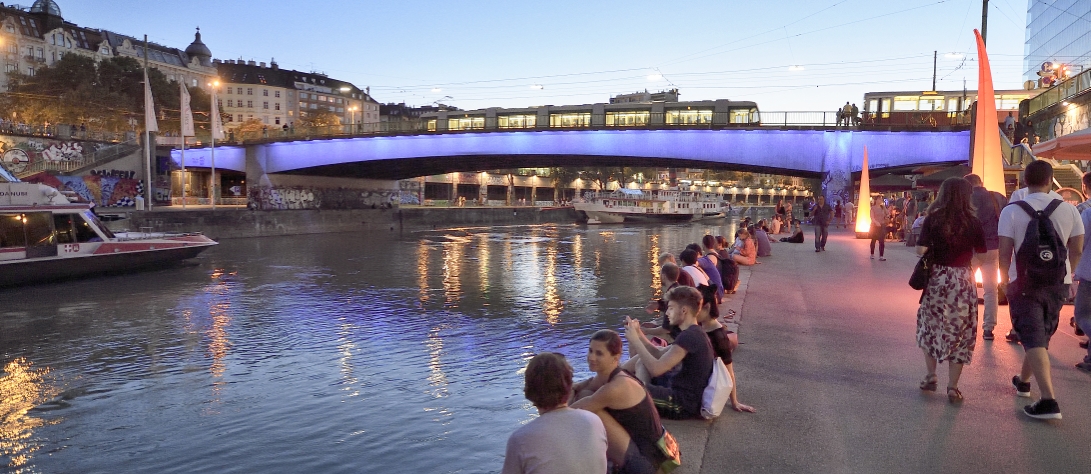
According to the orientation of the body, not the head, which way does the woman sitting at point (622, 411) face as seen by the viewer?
to the viewer's left

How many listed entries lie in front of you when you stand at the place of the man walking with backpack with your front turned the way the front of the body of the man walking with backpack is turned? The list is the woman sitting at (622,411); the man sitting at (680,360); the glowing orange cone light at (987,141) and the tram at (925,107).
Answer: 2

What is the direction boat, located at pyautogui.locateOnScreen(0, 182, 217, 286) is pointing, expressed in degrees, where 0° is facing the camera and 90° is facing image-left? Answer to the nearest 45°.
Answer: approximately 270°

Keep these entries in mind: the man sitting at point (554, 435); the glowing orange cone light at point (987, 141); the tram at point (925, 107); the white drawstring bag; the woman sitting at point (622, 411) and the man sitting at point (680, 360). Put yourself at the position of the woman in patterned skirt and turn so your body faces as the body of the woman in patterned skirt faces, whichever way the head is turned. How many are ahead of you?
2

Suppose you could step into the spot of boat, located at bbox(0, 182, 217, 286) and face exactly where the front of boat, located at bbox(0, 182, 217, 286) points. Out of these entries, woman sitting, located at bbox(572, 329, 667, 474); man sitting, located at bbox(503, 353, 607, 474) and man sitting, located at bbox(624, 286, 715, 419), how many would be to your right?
3

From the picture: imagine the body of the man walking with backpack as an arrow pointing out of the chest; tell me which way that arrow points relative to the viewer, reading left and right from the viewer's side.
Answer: facing away from the viewer

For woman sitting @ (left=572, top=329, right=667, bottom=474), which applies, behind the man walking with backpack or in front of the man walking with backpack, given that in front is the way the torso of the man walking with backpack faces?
behind

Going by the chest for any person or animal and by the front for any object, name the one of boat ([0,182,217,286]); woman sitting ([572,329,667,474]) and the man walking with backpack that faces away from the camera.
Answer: the man walking with backpack

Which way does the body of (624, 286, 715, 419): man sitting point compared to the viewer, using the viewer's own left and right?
facing to the left of the viewer

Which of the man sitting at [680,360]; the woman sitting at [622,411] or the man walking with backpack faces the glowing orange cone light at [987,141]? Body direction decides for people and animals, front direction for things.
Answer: the man walking with backpack

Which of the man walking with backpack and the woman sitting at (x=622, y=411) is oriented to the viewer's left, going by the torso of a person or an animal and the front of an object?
the woman sitting

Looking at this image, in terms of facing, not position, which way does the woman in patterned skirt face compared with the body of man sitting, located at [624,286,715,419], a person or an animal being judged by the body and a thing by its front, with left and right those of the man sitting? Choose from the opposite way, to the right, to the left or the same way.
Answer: to the right

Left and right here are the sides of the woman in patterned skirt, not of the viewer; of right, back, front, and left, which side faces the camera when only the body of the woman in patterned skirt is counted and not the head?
back

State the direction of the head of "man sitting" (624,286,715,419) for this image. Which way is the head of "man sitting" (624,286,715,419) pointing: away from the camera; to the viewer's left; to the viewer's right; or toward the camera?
to the viewer's left

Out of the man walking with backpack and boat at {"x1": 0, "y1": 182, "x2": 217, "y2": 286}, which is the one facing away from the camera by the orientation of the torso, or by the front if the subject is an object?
the man walking with backpack
